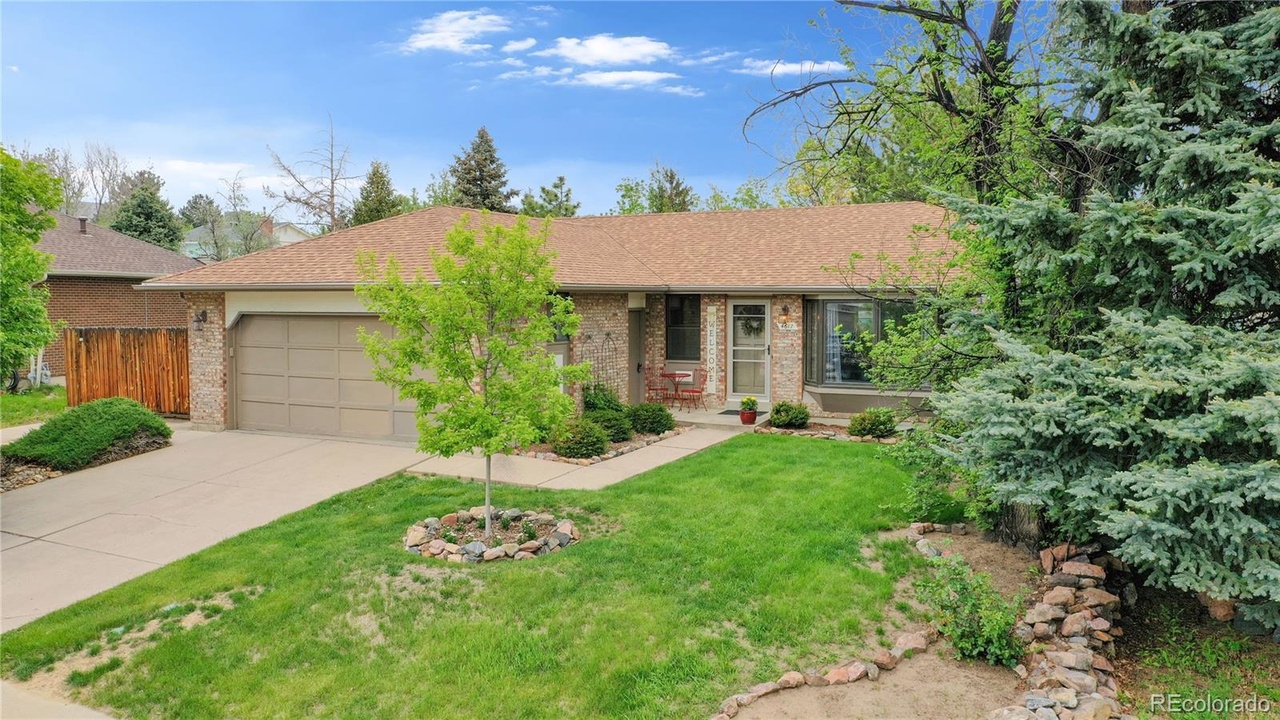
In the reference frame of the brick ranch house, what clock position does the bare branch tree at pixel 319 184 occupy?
The bare branch tree is roughly at 5 o'clock from the brick ranch house.

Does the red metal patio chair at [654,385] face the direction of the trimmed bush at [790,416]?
yes

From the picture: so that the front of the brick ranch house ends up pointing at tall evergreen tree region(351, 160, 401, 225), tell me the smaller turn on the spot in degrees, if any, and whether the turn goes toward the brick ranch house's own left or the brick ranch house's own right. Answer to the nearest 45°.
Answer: approximately 135° to the brick ranch house's own right

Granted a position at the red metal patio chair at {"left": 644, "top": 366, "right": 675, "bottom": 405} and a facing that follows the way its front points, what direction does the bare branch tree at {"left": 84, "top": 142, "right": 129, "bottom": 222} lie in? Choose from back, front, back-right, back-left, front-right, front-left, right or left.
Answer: back

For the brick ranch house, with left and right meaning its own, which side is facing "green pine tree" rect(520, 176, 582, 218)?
back

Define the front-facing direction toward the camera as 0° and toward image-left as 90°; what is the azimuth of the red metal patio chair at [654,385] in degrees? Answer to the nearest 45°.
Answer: approximately 315°

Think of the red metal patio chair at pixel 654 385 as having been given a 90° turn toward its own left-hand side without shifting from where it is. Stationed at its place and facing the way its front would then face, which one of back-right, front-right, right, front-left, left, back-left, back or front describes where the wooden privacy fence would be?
back-left

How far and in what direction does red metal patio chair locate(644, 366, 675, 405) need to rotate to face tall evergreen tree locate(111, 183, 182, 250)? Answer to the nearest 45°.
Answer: approximately 180°

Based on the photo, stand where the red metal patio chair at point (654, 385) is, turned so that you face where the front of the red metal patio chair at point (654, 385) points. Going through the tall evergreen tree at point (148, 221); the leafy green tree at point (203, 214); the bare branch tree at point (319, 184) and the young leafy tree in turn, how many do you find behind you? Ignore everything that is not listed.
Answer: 3
